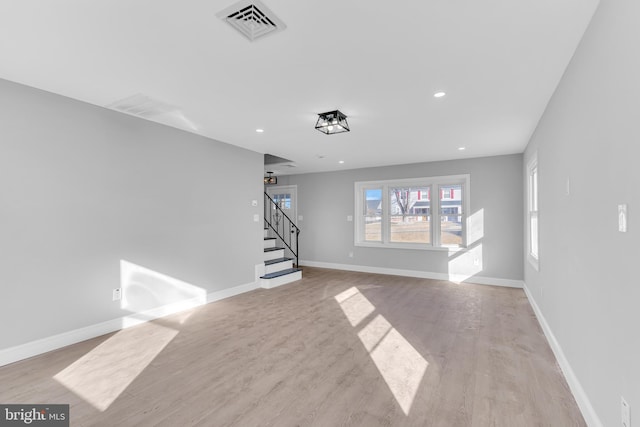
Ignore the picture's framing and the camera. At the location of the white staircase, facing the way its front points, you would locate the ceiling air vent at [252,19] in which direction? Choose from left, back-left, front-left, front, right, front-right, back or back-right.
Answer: front-right

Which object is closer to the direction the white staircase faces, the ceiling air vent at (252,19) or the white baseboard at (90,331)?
the ceiling air vent

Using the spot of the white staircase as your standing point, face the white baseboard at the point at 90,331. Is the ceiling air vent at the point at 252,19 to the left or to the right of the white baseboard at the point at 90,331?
left

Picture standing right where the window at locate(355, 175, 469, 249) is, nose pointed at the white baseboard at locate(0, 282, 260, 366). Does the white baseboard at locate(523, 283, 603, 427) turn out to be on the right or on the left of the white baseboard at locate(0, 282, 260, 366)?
left

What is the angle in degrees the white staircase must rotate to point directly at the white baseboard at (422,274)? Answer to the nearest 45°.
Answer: approximately 45° to its left

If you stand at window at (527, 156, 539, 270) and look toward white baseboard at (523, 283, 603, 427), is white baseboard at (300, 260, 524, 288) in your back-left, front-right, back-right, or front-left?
back-right

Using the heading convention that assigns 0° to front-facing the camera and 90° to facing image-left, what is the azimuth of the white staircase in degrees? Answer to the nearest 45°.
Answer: approximately 315°

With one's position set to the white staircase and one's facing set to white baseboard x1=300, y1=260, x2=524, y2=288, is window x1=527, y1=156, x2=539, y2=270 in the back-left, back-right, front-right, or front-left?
front-right

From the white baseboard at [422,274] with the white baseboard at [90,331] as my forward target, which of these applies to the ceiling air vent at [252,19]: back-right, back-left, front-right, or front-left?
front-left

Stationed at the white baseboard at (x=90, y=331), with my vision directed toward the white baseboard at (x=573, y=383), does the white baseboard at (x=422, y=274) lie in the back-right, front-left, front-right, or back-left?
front-left

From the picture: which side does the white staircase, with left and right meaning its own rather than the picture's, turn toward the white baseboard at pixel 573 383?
front
